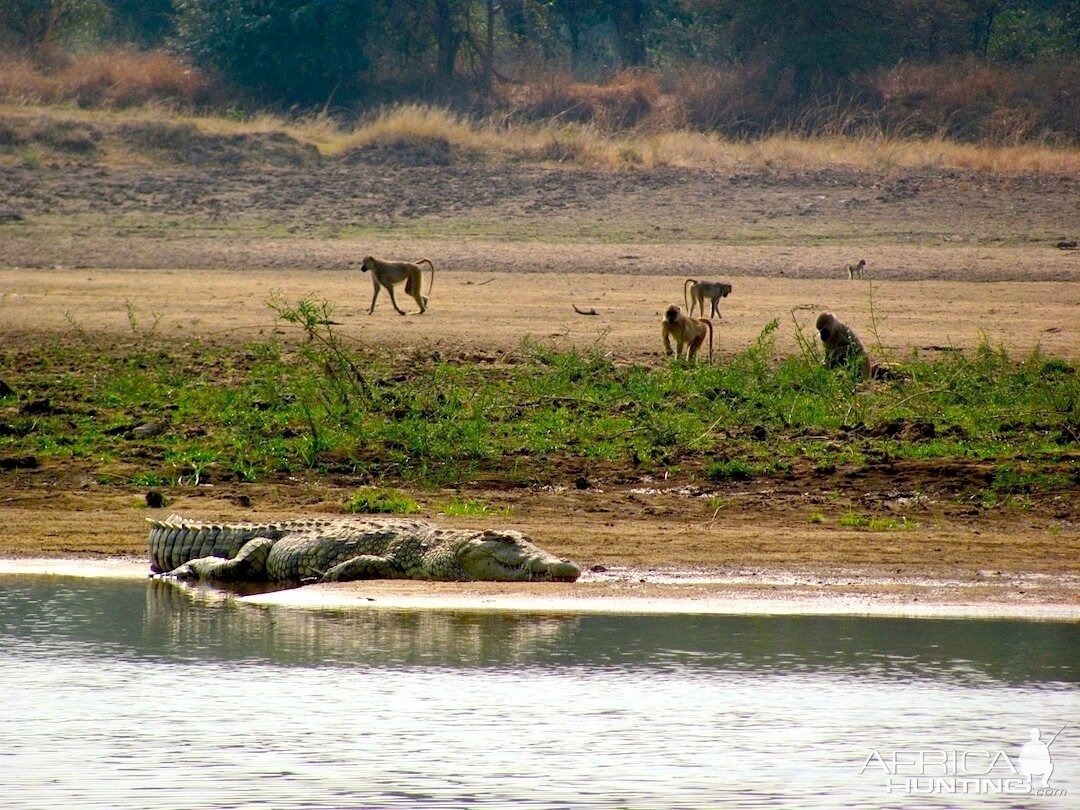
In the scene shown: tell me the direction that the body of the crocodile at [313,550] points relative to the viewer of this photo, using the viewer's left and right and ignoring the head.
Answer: facing to the right of the viewer

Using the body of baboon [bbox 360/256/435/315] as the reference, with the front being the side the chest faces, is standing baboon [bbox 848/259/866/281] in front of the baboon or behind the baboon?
behind

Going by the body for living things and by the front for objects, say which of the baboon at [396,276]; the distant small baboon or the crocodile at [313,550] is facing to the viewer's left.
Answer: the baboon

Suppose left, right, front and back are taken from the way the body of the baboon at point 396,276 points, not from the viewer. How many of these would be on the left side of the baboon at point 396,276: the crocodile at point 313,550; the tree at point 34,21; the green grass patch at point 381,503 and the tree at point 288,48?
2

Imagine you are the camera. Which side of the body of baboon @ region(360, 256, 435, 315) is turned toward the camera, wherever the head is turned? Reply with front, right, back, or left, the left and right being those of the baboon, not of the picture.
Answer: left

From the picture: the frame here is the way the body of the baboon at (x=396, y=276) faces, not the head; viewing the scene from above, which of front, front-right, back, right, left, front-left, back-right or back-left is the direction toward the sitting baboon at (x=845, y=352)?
back-left

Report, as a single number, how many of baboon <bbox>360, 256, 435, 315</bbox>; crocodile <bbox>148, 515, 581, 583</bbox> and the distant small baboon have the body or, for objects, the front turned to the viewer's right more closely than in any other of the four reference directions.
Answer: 2

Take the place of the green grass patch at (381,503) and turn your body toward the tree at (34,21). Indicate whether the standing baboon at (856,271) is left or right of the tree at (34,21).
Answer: right

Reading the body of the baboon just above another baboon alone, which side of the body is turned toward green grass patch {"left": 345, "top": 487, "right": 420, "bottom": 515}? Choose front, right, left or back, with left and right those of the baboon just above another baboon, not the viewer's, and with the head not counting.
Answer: right

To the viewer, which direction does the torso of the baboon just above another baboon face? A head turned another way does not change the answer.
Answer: to the viewer's right
